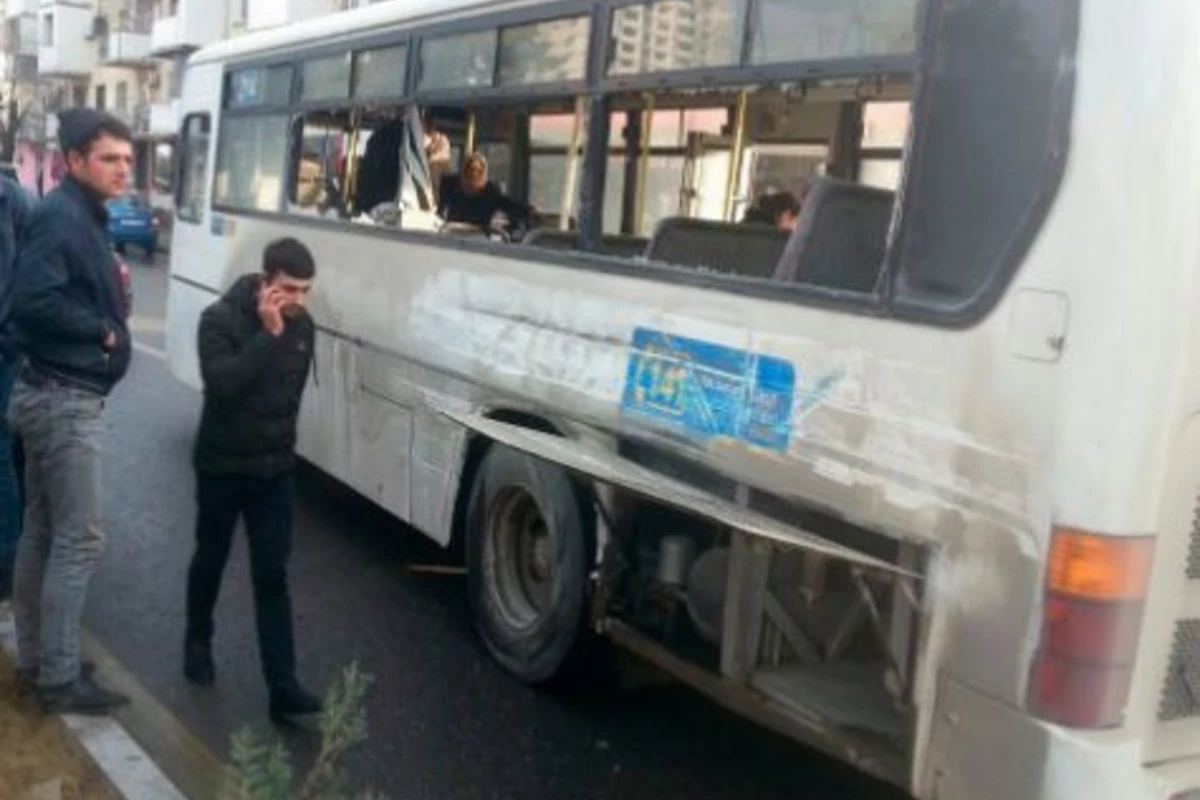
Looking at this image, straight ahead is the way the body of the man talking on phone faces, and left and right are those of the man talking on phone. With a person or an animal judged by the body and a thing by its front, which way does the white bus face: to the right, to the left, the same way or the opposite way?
the opposite way

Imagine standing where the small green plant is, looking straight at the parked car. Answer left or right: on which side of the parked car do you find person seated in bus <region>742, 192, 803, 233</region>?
right

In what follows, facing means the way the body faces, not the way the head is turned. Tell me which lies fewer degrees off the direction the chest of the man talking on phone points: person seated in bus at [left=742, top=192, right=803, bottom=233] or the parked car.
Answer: the person seated in bus

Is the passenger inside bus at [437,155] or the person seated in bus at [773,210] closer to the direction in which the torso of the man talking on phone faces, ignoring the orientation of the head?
the person seated in bus

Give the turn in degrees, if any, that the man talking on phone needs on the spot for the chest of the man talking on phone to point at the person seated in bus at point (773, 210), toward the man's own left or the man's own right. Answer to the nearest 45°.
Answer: approximately 45° to the man's own left

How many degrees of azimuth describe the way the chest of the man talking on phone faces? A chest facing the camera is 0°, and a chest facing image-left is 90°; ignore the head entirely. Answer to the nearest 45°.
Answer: approximately 315°

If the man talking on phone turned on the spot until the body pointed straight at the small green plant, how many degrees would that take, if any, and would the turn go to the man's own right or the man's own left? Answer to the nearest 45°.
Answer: approximately 45° to the man's own right

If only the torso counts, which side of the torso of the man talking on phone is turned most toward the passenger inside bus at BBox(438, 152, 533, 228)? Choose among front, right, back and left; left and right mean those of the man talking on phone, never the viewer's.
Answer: left

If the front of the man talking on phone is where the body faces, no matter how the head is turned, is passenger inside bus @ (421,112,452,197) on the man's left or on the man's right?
on the man's left
